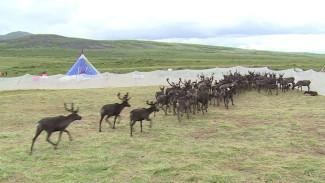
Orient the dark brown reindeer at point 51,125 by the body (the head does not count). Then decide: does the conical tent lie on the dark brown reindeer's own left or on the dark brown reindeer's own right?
on the dark brown reindeer's own left

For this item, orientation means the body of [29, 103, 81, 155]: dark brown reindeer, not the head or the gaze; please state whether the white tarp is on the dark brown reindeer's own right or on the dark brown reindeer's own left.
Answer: on the dark brown reindeer's own left

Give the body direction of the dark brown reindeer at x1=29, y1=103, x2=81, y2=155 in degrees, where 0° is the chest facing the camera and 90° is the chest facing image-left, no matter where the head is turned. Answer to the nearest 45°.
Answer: approximately 270°
